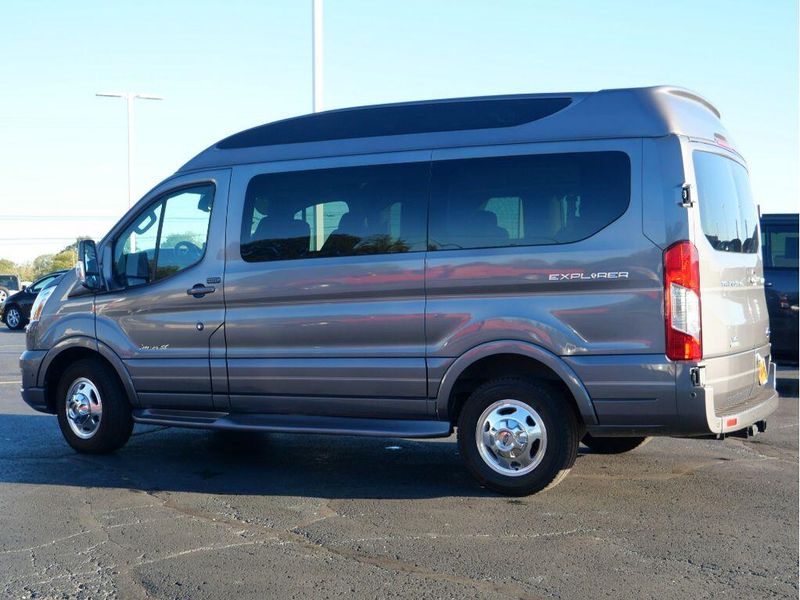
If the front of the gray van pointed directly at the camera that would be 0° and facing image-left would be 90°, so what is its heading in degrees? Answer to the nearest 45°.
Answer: approximately 135°

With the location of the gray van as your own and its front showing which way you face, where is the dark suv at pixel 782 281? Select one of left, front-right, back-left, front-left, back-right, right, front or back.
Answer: right

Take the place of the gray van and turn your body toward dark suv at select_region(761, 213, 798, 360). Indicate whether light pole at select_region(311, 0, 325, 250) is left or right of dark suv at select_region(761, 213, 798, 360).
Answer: left

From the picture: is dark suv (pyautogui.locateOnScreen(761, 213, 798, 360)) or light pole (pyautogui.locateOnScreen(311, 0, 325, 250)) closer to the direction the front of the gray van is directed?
the light pole

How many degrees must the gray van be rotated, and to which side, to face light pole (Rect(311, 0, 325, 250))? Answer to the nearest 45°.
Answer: approximately 45° to its right

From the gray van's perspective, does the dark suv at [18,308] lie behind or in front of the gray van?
in front

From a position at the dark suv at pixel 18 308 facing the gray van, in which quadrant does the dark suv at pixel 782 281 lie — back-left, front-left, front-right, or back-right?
front-left

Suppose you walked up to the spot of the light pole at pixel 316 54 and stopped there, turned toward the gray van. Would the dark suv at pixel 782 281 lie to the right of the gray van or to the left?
left
